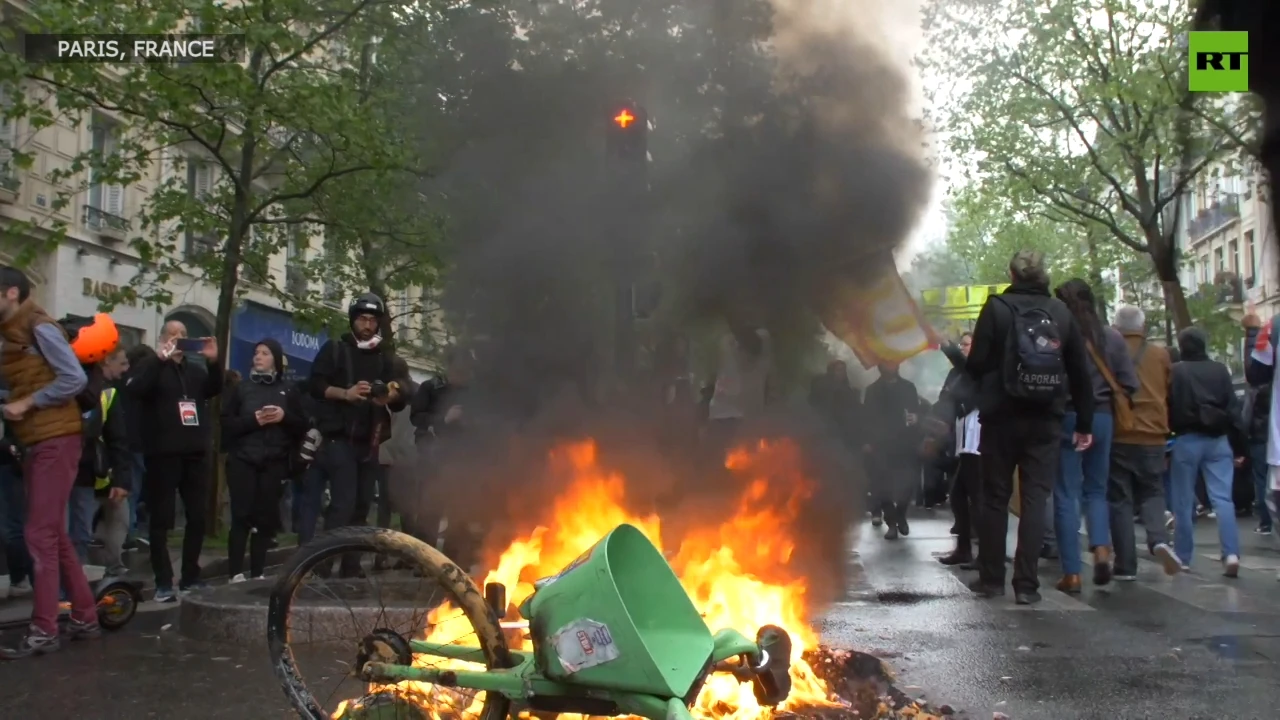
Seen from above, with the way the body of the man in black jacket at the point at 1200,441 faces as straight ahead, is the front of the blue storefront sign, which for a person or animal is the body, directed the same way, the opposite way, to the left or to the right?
to the right

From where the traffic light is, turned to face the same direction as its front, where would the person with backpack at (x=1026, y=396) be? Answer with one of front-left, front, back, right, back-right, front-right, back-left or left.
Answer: left

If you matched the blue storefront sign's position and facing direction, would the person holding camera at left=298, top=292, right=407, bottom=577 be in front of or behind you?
in front

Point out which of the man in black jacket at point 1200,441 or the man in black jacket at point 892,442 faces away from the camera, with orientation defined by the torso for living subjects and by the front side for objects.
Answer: the man in black jacket at point 1200,441

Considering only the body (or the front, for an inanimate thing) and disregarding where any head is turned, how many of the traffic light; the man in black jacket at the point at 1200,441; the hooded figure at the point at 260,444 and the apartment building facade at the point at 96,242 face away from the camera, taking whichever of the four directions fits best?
1

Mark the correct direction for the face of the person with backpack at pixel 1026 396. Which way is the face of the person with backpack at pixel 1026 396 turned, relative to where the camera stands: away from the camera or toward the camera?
away from the camera

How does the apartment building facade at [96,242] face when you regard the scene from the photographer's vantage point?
facing the viewer and to the right of the viewer

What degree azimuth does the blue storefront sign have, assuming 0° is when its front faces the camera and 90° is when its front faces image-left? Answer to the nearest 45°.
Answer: approximately 315°

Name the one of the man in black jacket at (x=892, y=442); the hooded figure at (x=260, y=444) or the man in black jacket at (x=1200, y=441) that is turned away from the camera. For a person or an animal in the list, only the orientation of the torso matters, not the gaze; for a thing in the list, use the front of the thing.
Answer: the man in black jacket at (x=1200, y=441)

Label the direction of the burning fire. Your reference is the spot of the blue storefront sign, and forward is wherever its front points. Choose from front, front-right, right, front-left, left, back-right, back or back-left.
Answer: front-right

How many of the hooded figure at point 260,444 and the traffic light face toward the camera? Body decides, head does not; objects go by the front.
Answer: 2

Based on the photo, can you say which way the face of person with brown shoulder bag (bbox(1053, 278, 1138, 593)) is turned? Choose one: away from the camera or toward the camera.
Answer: away from the camera

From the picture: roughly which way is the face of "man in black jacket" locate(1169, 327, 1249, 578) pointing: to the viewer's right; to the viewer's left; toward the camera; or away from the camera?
away from the camera

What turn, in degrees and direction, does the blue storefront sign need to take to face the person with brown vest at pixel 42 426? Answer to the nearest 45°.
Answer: approximately 45° to its right

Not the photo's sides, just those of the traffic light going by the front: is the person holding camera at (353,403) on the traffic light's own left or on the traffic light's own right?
on the traffic light's own right

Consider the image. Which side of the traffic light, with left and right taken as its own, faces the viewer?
front

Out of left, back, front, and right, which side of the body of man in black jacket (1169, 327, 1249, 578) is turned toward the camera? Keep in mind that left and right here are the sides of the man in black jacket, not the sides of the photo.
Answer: back
